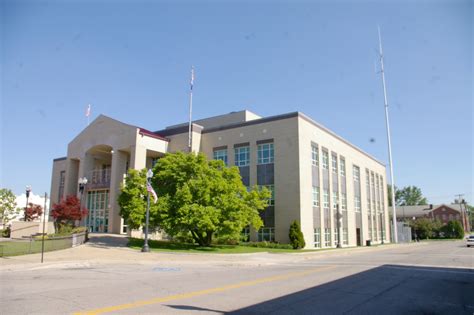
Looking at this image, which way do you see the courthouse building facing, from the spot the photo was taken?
facing the viewer and to the left of the viewer

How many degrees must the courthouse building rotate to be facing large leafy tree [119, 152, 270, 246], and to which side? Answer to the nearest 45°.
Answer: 0° — it already faces it

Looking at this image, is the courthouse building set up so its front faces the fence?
yes

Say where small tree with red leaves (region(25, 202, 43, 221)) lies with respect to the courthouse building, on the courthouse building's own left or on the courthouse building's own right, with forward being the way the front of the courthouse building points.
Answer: on the courthouse building's own right

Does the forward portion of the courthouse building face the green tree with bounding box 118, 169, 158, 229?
yes
